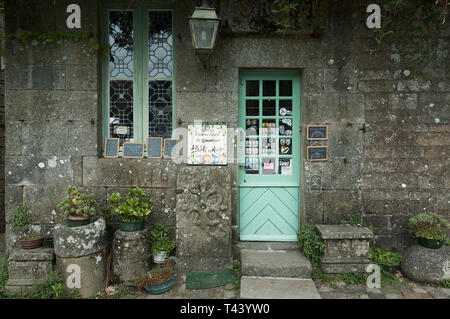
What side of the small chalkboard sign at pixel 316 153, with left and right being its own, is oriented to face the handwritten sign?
right

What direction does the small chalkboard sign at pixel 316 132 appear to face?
toward the camera

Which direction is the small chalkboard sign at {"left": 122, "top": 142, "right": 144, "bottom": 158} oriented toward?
toward the camera

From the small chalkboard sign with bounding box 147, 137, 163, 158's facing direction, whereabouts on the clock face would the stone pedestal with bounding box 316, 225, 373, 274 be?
The stone pedestal is roughly at 10 o'clock from the small chalkboard sign.

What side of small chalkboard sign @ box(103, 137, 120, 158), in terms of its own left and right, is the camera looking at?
front

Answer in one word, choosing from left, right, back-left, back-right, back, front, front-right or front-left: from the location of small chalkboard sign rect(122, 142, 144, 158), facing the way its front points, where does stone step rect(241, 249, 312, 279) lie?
front-left

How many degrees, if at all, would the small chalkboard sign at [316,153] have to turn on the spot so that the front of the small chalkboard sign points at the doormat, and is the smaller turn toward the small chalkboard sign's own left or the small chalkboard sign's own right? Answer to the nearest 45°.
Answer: approximately 45° to the small chalkboard sign's own right

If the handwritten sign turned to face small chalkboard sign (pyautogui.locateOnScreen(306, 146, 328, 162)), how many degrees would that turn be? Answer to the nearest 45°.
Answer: approximately 90° to its left

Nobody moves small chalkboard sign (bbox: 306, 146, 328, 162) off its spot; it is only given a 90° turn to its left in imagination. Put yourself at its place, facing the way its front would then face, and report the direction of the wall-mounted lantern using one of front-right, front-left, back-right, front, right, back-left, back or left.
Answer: back-right
